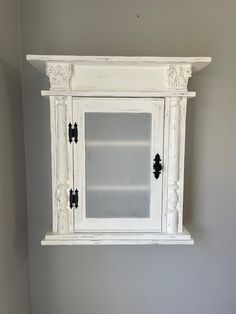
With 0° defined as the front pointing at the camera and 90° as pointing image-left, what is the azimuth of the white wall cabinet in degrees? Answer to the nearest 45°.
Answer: approximately 0°
